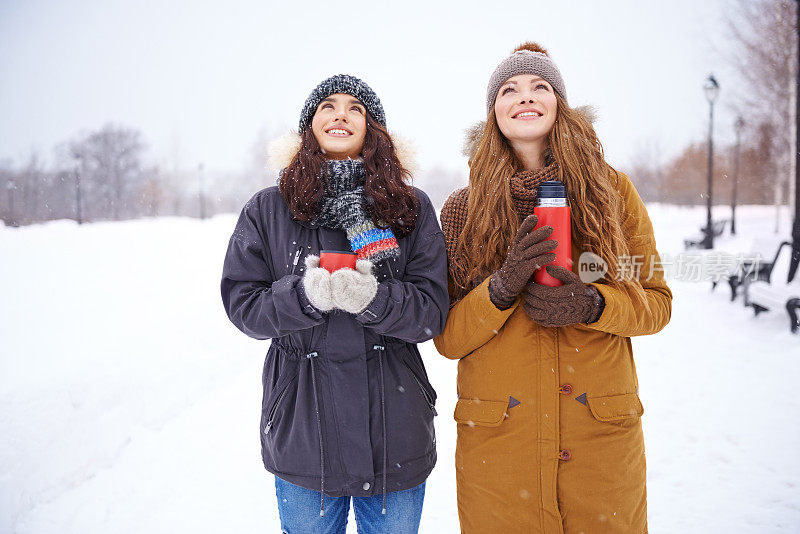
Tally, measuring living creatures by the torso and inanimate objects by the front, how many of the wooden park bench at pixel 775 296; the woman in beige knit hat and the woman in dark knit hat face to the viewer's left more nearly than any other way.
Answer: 1

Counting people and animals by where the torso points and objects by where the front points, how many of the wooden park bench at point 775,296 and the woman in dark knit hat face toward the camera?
1

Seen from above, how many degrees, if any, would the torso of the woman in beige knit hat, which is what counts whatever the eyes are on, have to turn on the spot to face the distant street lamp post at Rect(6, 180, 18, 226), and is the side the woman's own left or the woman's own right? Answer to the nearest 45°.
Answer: approximately 135° to the woman's own right

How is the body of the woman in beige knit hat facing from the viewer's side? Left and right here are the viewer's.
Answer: facing the viewer

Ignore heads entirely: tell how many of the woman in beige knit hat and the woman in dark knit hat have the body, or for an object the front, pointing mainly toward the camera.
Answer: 2

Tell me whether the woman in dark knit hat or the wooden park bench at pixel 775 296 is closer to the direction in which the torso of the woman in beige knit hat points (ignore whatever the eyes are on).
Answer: the woman in dark knit hat

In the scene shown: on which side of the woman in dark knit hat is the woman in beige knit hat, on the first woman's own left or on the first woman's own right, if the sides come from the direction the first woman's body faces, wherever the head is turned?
on the first woman's own left

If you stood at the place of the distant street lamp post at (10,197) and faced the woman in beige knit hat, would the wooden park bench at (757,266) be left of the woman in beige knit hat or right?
left

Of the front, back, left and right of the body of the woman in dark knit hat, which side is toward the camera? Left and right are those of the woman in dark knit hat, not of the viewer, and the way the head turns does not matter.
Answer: front

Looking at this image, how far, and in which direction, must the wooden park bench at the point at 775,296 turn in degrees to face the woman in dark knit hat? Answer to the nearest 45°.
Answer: approximately 90° to its left

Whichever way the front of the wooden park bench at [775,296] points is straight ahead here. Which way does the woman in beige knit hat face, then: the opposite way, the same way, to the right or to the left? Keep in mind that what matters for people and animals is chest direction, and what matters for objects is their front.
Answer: to the left

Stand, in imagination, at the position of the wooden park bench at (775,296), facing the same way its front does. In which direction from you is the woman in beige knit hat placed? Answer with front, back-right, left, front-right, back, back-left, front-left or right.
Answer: left

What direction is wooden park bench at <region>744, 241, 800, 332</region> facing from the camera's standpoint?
to the viewer's left

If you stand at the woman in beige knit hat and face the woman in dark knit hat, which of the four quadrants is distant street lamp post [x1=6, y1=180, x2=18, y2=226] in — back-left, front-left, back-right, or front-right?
front-right
